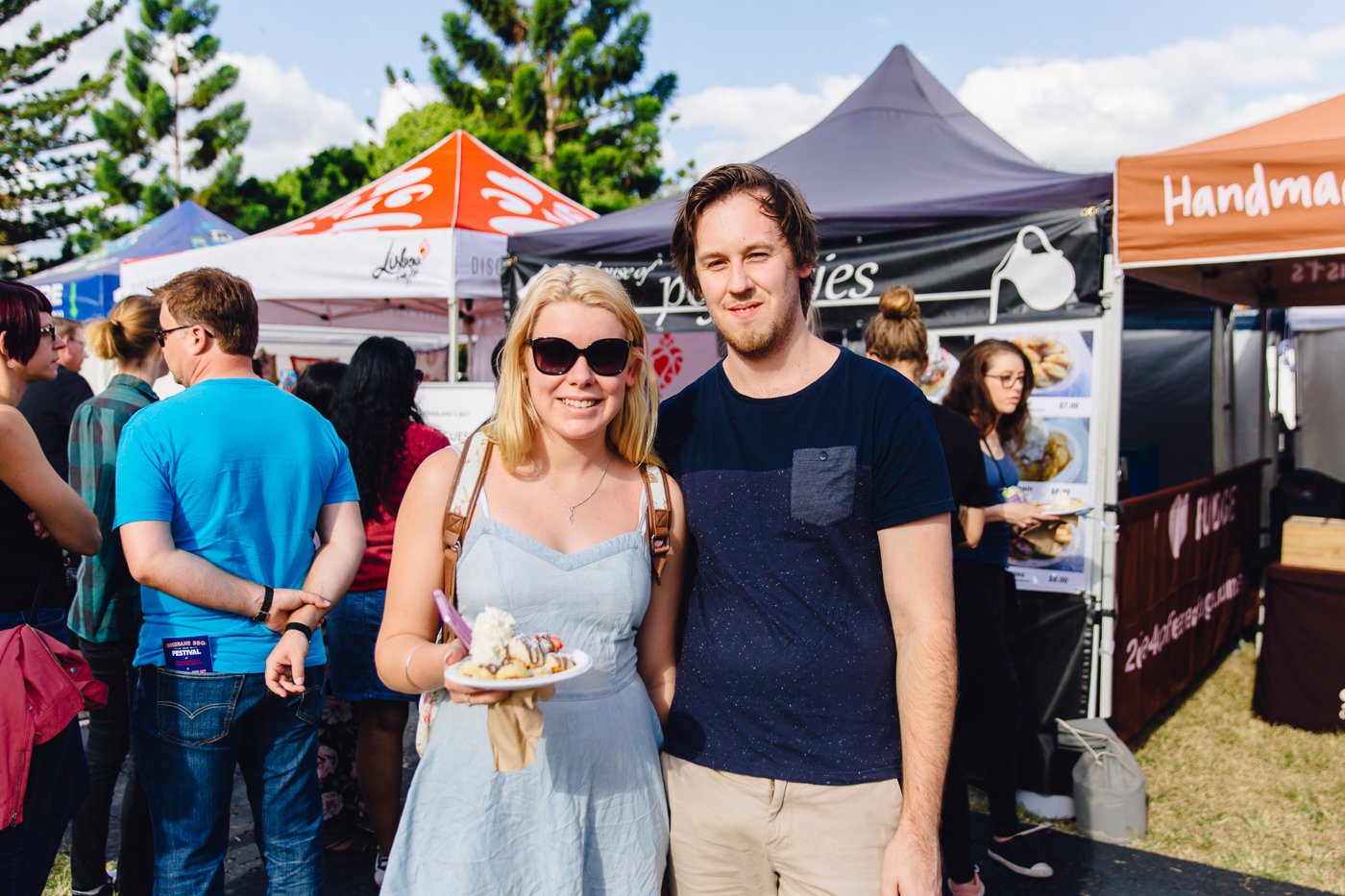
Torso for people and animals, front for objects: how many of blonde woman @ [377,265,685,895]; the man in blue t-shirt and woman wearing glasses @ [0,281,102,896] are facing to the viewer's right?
1

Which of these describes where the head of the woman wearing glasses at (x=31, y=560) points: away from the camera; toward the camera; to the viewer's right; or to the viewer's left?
to the viewer's right

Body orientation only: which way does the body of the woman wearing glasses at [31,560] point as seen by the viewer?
to the viewer's right

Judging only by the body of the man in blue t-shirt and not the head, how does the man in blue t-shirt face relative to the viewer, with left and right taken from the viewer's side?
facing away from the viewer and to the left of the viewer

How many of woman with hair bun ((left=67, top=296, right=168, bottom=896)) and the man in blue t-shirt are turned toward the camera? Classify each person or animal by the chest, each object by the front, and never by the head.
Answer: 0

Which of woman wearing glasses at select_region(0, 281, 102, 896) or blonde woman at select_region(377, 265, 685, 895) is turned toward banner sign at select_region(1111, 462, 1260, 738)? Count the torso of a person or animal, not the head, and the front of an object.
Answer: the woman wearing glasses

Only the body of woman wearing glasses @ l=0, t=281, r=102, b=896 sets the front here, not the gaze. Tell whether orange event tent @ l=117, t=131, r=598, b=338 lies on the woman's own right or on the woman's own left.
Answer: on the woman's own left

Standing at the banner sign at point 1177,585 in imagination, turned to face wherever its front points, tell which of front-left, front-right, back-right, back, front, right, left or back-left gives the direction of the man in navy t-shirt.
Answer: front-right

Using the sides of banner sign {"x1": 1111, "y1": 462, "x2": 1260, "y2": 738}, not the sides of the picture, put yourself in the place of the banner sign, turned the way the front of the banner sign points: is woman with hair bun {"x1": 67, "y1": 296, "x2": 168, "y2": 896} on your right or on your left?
on your right

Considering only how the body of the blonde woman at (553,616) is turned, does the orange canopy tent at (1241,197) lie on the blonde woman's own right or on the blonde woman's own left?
on the blonde woman's own left
